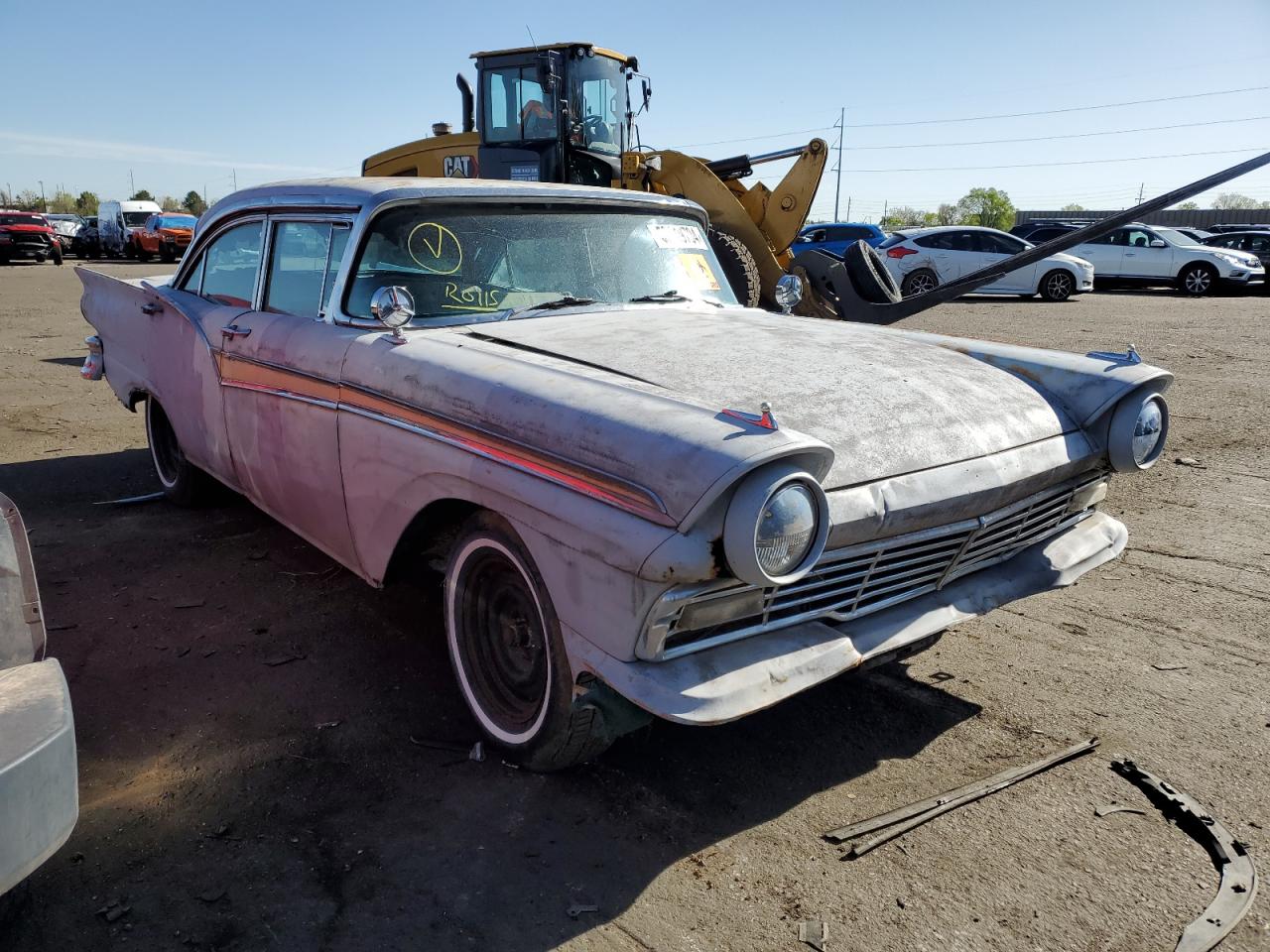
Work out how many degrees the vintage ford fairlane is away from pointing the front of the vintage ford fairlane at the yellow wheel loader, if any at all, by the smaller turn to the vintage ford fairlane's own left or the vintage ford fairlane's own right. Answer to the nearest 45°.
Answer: approximately 135° to the vintage ford fairlane's own left

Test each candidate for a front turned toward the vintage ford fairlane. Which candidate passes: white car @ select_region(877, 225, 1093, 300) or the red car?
the red car

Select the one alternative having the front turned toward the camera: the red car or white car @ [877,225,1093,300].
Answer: the red car

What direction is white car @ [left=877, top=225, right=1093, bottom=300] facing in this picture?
to the viewer's right

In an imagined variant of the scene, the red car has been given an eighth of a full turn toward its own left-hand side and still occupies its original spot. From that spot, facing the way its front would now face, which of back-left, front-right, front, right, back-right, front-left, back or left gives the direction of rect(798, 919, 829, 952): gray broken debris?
front-right

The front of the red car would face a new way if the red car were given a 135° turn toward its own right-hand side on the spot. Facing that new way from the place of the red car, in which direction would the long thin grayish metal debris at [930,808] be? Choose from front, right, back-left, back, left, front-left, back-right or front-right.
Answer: back-left

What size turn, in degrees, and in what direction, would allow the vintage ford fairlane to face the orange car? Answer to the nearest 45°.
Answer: approximately 180°

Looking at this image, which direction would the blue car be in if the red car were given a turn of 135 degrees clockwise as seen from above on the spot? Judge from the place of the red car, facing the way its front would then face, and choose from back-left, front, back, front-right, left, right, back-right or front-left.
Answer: back

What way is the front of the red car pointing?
toward the camera

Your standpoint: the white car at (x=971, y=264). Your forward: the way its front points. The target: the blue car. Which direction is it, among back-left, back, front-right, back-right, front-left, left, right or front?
back-left

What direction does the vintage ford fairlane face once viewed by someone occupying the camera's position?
facing the viewer and to the right of the viewer

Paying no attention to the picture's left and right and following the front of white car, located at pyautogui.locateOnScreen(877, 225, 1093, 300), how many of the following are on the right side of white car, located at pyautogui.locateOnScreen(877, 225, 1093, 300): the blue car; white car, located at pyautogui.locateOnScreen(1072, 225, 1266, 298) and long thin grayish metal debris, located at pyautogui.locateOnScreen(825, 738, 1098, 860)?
1

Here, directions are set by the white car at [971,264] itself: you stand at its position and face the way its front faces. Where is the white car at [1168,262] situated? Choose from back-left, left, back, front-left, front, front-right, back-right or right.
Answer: front-left

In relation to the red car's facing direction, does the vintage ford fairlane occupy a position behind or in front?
in front

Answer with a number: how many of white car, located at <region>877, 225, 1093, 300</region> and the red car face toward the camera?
1

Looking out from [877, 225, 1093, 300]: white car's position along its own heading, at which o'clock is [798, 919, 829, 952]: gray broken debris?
The gray broken debris is roughly at 3 o'clock from the white car.
